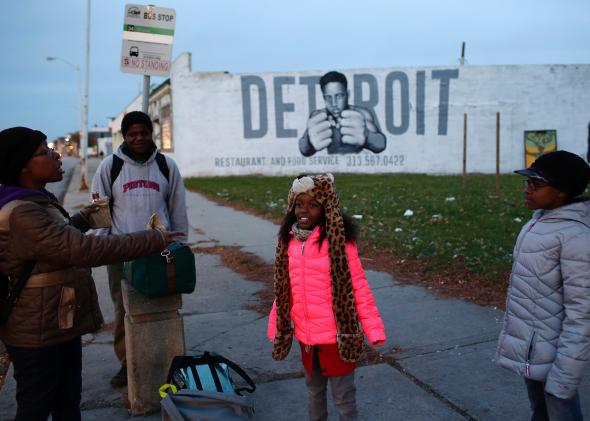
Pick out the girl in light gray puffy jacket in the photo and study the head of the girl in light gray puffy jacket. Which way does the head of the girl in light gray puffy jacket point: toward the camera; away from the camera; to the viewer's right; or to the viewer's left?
to the viewer's left

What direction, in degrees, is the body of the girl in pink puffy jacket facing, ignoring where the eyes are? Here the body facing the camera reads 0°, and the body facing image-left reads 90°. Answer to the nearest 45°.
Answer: approximately 45°

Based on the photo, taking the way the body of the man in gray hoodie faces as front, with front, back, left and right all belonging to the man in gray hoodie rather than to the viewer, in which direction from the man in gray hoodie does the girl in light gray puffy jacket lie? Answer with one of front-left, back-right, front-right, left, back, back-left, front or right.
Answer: front-left

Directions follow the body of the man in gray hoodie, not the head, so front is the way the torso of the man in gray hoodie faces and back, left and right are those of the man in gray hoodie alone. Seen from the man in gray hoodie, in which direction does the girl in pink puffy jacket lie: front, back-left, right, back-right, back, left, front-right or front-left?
front-left

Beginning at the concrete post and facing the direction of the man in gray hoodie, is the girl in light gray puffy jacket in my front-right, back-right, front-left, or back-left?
back-right

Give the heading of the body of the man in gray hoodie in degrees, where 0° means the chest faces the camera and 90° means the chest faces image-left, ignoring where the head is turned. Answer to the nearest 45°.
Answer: approximately 0°

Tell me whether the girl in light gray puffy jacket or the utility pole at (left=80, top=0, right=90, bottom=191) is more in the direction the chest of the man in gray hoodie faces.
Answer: the girl in light gray puffy jacket

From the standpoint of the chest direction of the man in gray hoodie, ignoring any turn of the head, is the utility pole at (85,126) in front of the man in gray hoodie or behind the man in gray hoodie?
behind

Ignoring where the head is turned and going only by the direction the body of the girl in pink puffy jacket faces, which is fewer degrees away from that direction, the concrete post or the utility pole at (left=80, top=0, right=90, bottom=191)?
the concrete post

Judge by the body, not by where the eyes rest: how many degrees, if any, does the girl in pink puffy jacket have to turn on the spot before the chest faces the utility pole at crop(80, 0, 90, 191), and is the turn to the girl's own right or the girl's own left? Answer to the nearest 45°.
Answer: approximately 90° to the girl's own right

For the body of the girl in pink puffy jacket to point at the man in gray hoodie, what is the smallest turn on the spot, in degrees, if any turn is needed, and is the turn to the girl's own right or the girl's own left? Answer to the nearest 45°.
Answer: approximately 90° to the girl's own right
